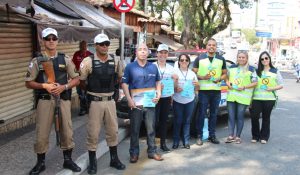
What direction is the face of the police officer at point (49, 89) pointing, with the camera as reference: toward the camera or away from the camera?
toward the camera

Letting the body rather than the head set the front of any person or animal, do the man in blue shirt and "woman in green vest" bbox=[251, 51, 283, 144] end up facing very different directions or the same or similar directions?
same or similar directions

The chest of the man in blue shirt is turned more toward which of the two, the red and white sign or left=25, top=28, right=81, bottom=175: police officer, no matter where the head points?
the police officer

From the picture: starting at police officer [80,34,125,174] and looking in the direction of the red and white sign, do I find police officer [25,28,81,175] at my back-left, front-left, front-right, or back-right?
back-left

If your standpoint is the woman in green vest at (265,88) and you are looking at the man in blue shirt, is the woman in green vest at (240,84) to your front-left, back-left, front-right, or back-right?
front-right

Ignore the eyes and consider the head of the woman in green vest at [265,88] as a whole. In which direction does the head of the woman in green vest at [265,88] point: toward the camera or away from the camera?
toward the camera

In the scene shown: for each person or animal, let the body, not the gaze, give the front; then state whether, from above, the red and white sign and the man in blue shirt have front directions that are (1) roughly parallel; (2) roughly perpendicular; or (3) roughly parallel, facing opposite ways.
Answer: roughly parallel

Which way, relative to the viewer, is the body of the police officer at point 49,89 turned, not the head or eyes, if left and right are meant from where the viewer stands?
facing the viewer

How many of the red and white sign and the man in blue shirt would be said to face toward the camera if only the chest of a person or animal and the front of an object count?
2

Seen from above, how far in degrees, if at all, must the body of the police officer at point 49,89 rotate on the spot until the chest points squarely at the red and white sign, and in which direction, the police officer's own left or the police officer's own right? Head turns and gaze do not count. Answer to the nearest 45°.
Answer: approximately 135° to the police officer's own left

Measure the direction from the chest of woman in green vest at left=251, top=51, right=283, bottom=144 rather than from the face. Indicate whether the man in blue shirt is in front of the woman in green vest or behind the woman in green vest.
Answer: in front

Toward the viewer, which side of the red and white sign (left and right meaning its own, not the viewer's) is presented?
front

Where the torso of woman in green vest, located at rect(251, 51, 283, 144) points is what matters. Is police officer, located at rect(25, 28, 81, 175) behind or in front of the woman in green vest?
in front

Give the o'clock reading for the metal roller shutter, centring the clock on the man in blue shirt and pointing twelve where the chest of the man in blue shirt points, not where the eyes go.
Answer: The metal roller shutter is roughly at 4 o'clock from the man in blue shirt.

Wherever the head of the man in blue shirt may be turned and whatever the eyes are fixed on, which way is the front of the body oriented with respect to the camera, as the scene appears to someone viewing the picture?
toward the camera

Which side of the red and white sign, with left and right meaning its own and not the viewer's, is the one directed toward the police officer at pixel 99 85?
front

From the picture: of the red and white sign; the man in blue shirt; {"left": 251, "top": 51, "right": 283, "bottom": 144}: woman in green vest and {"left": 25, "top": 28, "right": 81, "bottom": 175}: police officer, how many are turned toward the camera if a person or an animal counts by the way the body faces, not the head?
4
